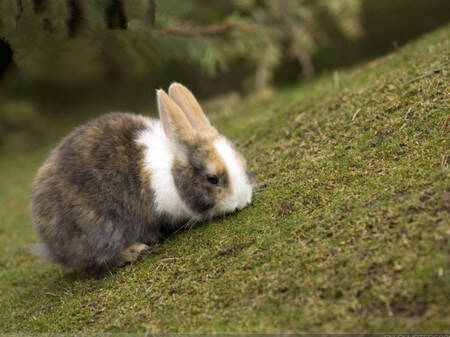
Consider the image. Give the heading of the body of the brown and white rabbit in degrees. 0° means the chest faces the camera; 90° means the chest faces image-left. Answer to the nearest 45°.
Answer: approximately 270°
